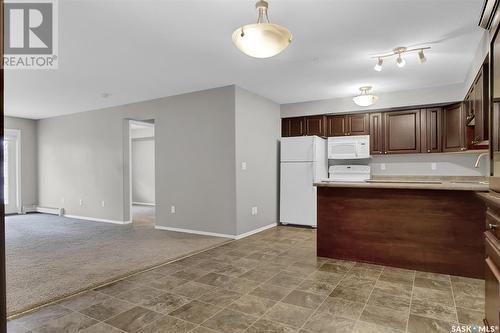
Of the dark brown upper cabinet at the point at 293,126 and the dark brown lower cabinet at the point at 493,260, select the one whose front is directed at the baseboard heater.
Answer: the dark brown lower cabinet

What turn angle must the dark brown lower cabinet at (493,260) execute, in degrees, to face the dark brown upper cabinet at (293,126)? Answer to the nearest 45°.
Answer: approximately 45° to its right

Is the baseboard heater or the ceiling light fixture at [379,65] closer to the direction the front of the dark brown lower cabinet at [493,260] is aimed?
the baseboard heater

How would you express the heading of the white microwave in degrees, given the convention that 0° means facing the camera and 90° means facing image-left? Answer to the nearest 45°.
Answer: approximately 0°

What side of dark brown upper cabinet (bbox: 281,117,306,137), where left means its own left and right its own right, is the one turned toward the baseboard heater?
right

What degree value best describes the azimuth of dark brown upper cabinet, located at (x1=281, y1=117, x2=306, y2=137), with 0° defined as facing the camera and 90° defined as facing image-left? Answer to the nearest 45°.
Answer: approximately 0°

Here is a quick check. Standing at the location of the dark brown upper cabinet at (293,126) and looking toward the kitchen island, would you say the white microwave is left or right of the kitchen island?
left

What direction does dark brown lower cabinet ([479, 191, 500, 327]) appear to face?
to the viewer's left
